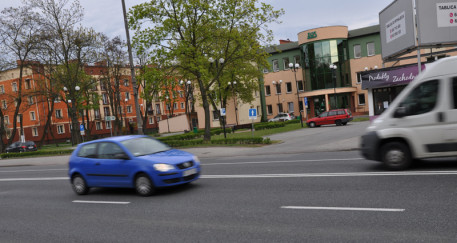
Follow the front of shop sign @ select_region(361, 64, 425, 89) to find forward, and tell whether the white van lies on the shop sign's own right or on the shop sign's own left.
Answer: on the shop sign's own left

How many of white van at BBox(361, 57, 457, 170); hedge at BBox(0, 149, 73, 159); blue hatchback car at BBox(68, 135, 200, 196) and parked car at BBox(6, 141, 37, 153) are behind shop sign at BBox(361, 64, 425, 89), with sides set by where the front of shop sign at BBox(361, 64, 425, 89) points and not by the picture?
0

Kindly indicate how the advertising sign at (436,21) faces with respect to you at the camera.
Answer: facing the viewer

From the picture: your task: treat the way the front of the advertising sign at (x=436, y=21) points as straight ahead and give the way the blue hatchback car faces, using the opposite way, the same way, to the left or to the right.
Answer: to the left

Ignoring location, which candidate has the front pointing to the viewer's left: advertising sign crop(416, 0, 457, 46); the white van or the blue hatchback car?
the white van

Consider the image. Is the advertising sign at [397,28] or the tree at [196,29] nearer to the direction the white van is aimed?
the tree

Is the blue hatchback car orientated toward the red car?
no

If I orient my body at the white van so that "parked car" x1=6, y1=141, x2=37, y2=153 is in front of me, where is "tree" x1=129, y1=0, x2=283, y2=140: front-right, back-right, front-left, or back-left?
front-right

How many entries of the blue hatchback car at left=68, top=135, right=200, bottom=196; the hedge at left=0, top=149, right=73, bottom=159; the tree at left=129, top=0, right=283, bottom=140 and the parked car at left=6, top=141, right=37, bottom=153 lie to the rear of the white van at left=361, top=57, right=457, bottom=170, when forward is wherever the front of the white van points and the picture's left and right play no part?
0

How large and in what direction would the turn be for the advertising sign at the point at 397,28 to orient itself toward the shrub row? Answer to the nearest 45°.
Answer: approximately 45° to its right

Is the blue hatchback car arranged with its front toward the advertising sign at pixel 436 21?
no

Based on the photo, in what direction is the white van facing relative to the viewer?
to the viewer's left

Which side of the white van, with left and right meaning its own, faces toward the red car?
right

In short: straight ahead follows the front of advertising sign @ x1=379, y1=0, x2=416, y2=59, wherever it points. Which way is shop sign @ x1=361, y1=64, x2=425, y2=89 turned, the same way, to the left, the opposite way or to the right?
the same way

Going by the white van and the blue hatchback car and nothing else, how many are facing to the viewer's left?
1

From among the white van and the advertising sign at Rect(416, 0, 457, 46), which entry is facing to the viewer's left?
the white van

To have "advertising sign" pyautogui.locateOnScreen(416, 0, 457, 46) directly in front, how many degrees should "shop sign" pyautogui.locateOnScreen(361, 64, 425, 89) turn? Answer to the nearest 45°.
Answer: approximately 90° to its left

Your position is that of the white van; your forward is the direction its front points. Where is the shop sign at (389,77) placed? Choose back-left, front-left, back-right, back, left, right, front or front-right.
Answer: right

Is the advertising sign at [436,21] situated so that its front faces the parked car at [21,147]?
no
